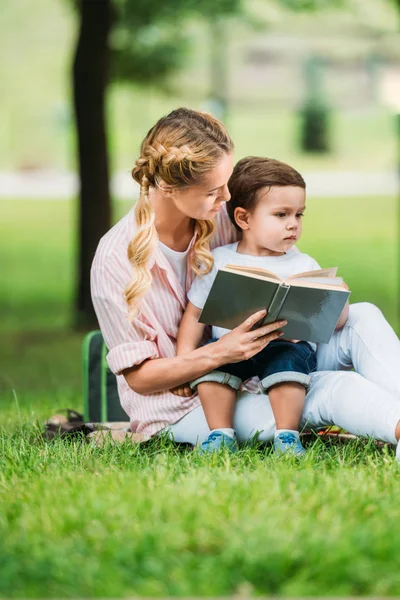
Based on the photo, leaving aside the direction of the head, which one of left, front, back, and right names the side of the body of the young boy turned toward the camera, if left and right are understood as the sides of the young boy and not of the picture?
front

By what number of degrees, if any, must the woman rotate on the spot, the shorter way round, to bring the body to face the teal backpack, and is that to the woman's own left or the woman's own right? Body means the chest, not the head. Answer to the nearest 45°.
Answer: approximately 180°

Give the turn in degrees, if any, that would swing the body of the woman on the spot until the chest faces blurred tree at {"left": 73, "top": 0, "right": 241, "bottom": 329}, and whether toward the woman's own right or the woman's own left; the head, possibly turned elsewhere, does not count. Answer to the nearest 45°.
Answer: approximately 135° to the woman's own left

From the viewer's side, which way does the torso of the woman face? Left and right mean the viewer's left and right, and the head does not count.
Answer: facing the viewer and to the right of the viewer

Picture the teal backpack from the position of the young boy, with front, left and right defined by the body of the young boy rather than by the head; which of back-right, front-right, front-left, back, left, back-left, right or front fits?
back-right

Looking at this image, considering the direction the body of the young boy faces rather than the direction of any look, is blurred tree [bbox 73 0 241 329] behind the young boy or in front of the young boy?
behind

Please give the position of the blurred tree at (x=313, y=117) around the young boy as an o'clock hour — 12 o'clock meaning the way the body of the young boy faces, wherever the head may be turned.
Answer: The blurred tree is roughly at 6 o'clock from the young boy.

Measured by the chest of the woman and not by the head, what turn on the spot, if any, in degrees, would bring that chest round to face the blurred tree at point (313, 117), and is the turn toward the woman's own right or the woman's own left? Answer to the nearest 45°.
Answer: approximately 135° to the woman's own left
